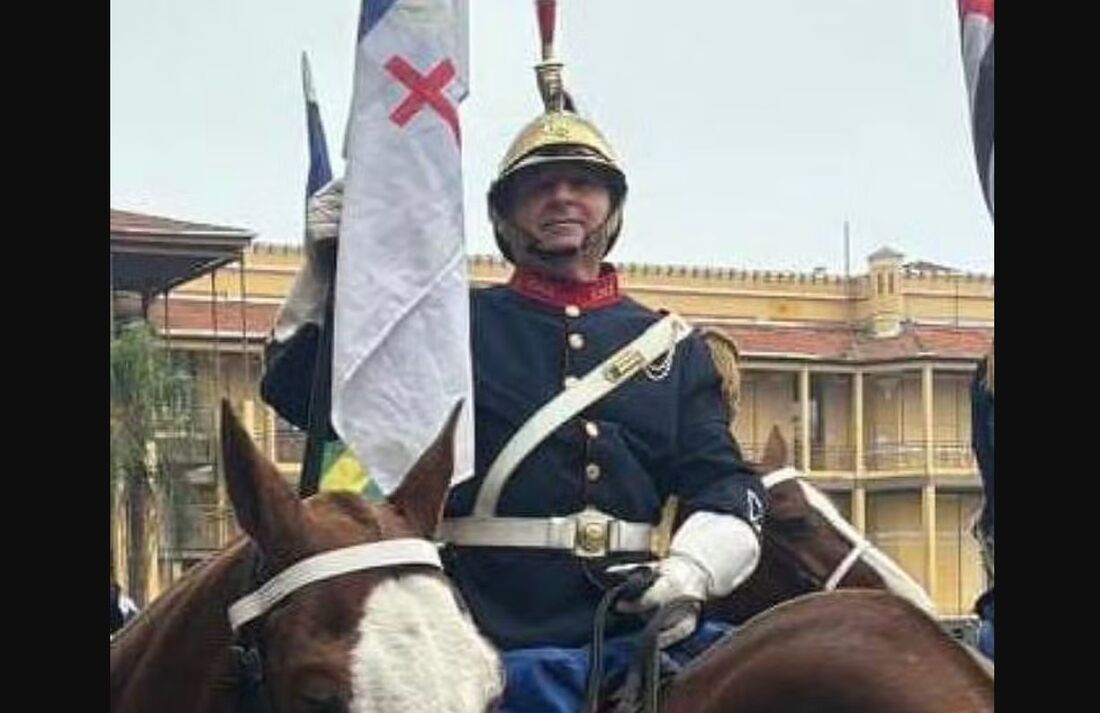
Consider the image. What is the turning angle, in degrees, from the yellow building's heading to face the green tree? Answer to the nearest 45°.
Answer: approximately 45° to its right

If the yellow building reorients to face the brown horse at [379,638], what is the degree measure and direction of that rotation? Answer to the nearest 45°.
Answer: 0° — it already faces it

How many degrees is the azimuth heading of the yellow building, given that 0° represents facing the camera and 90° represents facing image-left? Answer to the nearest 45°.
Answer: approximately 0°

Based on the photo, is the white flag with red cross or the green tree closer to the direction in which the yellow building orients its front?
the white flag with red cross

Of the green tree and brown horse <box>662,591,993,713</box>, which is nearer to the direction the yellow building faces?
the brown horse

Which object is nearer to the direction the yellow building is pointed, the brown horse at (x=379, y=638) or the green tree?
the brown horse
